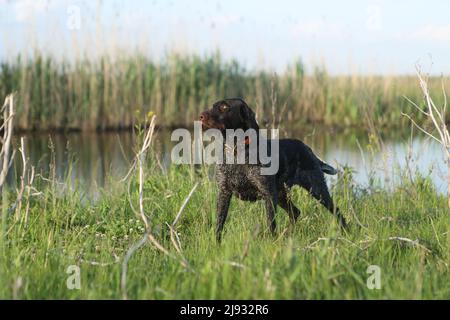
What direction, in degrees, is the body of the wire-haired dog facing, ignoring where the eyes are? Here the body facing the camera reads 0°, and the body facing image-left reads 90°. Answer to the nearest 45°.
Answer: approximately 45°
